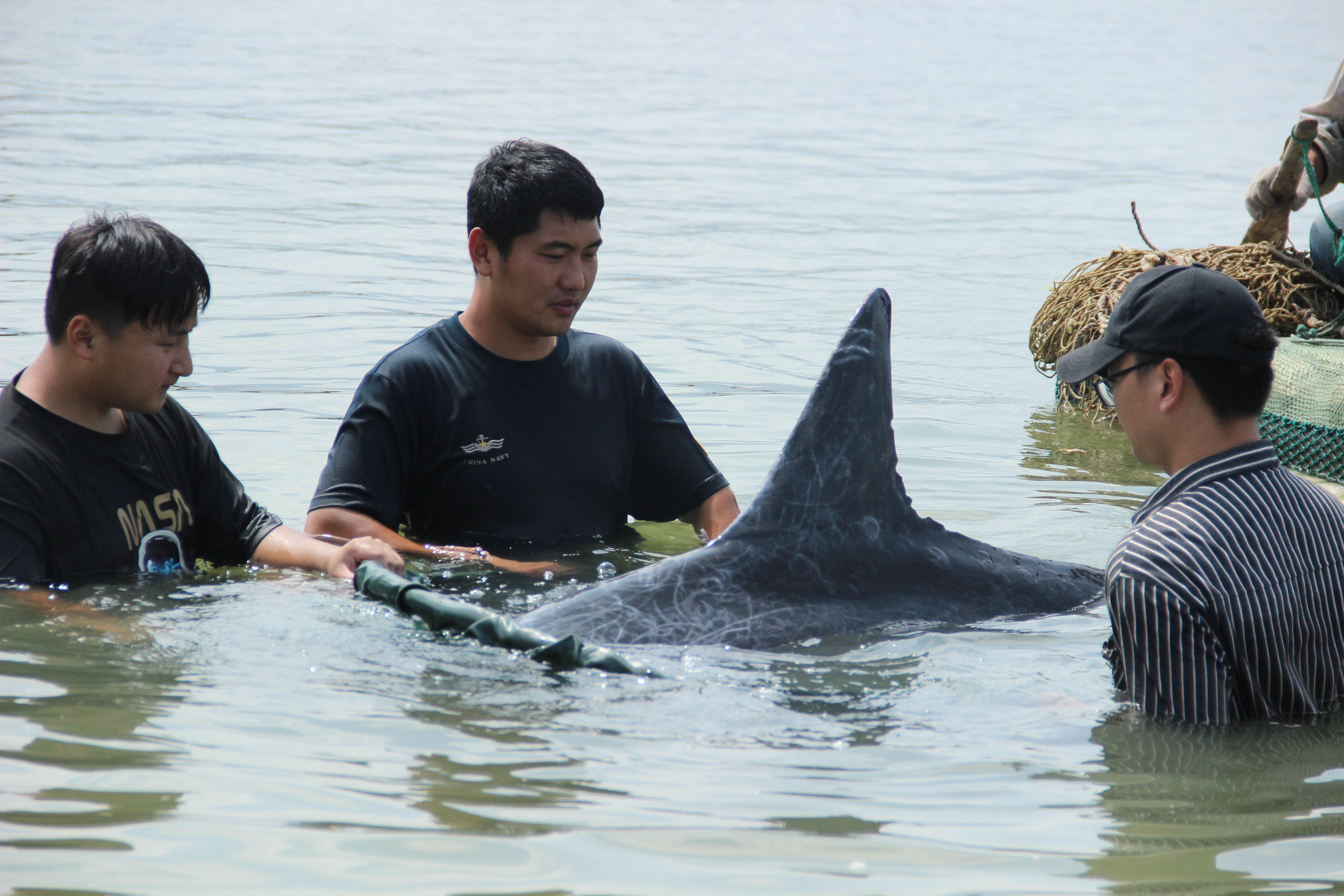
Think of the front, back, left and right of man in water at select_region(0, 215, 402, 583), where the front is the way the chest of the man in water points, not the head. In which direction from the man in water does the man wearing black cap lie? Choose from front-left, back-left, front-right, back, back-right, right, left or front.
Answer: front

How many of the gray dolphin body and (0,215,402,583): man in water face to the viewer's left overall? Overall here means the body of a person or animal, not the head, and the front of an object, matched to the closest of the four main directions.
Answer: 1

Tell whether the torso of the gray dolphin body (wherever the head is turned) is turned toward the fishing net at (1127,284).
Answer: no

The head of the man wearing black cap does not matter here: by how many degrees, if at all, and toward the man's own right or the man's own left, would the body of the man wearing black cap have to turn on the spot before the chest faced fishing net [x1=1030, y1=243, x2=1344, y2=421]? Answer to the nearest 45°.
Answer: approximately 45° to the man's own right

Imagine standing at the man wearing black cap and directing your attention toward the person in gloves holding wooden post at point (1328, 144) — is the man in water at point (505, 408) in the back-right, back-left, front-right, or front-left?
front-left

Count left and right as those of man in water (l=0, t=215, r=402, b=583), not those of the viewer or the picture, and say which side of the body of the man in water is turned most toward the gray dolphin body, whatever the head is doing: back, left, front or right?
front

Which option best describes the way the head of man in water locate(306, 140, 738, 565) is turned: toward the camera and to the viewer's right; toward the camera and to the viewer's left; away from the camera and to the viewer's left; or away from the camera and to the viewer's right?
toward the camera and to the viewer's right

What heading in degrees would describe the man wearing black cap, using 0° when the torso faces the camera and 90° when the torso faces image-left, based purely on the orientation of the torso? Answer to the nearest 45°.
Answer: approximately 135°

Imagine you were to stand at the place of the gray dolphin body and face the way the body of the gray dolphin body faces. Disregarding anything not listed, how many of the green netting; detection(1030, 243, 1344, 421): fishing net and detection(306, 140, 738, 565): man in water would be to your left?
0

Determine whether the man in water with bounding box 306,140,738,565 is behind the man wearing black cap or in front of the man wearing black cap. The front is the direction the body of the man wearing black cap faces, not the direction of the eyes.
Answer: in front

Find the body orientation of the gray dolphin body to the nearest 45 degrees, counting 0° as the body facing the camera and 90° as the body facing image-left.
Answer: approximately 90°

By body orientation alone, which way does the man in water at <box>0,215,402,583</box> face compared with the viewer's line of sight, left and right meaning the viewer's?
facing the viewer and to the right of the viewer

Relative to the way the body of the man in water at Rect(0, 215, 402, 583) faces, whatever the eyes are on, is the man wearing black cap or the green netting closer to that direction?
the man wearing black cap

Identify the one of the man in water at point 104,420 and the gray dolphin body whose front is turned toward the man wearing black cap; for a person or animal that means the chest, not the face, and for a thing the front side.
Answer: the man in water
